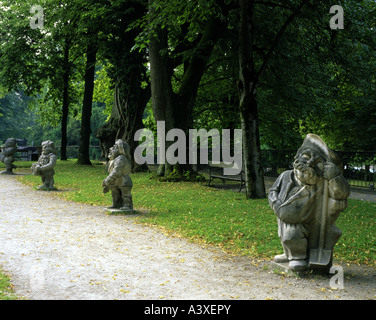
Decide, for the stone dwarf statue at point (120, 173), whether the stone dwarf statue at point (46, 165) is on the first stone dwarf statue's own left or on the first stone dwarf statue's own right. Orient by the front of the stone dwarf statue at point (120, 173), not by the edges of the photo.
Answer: on the first stone dwarf statue's own right

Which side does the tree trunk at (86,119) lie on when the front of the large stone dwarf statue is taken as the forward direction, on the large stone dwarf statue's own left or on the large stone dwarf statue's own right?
on the large stone dwarf statue's own right

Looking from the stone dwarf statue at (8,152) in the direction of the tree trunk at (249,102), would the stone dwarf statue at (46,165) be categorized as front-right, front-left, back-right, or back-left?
front-right

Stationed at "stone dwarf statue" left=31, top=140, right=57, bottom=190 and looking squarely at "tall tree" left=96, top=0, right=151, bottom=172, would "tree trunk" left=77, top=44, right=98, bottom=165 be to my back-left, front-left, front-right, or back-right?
front-left

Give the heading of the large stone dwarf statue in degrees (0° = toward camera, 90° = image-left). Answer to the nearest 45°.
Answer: approximately 45°

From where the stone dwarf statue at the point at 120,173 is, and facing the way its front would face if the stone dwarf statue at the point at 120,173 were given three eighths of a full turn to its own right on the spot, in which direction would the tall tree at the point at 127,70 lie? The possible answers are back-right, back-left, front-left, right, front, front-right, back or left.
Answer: front-left

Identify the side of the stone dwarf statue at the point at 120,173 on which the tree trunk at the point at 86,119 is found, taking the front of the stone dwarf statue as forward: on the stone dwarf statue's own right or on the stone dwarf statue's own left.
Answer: on the stone dwarf statue's own right

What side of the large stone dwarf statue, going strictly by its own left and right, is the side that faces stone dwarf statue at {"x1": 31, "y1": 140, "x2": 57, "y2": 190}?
right

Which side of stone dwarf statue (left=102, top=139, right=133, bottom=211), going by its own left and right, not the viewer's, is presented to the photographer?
left

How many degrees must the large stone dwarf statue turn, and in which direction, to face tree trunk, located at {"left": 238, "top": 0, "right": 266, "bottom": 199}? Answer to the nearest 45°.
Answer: approximately 135° to its right

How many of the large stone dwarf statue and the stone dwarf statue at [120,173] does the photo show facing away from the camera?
0

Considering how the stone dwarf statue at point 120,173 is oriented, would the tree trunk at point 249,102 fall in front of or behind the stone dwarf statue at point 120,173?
behind

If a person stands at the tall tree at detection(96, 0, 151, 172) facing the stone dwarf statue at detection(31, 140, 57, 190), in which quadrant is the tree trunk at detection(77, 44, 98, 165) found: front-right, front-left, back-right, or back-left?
back-right

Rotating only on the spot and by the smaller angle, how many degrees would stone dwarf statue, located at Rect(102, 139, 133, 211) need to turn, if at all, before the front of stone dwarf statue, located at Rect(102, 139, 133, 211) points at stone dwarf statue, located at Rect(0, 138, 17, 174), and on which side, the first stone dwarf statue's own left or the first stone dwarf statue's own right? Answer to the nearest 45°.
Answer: approximately 90° to the first stone dwarf statue's own right
